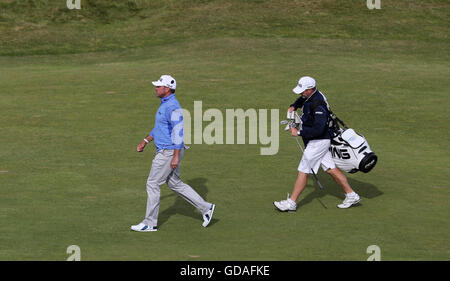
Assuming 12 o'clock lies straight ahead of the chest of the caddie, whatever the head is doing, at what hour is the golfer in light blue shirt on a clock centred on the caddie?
The golfer in light blue shirt is roughly at 11 o'clock from the caddie.

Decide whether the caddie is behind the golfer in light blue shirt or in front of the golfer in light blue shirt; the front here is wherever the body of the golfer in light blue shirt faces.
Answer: behind

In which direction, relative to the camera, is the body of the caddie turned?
to the viewer's left

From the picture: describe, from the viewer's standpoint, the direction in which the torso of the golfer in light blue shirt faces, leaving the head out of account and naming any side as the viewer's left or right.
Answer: facing to the left of the viewer

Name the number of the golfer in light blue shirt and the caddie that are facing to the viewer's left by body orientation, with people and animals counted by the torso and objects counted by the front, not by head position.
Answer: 2

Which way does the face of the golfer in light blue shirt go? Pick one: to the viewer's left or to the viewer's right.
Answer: to the viewer's left
